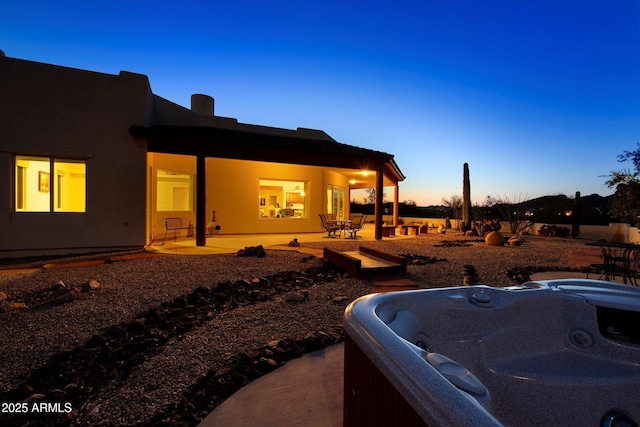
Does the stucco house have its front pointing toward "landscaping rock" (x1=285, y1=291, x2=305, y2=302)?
yes

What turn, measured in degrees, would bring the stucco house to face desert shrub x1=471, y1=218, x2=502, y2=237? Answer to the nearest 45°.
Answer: approximately 45° to its left

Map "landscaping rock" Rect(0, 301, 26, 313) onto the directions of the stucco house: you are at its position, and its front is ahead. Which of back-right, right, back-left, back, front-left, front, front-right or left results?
front-right

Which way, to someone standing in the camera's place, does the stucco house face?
facing the viewer and to the right of the viewer

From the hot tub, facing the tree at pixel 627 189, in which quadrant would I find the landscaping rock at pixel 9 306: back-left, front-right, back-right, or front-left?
back-left

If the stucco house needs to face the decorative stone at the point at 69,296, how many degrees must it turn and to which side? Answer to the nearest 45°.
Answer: approximately 45° to its right

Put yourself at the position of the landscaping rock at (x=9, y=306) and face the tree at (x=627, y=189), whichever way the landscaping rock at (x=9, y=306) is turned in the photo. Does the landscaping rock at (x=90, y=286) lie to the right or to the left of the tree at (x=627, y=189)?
left

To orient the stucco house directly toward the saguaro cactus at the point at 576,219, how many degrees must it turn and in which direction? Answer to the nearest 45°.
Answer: approximately 45° to its left

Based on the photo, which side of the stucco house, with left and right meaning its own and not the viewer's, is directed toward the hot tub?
front

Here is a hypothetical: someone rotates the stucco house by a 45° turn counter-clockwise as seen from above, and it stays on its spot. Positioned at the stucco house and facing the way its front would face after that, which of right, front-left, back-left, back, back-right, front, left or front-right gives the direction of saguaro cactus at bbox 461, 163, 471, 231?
front

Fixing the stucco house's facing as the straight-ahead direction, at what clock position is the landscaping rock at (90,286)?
The landscaping rock is roughly at 1 o'clock from the stucco house.

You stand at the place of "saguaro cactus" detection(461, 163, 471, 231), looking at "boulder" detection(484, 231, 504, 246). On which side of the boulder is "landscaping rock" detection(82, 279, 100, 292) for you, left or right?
right
